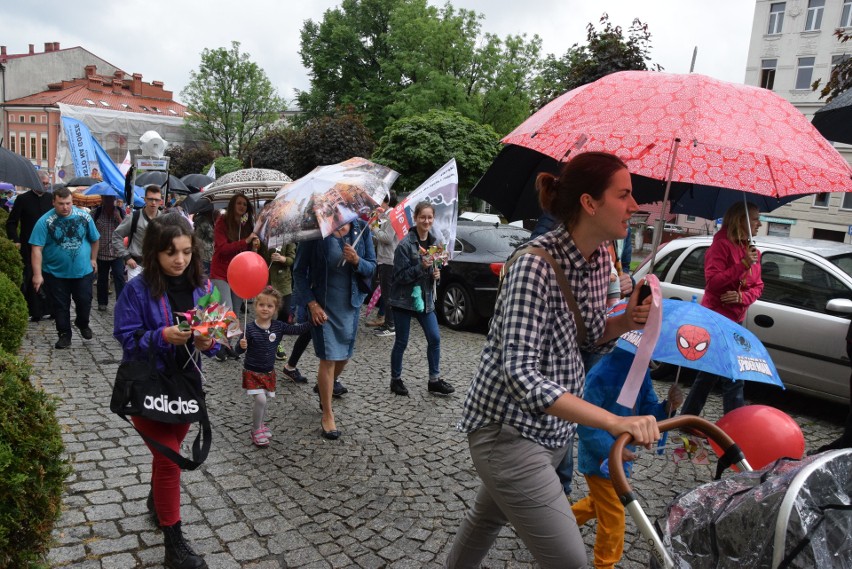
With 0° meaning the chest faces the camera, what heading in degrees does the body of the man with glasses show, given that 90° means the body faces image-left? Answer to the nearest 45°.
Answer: approximately 315°

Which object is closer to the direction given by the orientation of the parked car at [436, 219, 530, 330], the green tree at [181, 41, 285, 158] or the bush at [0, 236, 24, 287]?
the green tree

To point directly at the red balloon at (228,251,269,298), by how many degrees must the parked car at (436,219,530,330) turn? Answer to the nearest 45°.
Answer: approximately 135° to its left

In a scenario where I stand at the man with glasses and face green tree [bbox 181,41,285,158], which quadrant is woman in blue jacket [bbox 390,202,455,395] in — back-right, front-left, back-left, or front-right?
back-right

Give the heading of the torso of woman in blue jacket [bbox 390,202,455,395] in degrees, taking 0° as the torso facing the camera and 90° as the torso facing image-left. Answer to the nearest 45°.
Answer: approximately 315°
